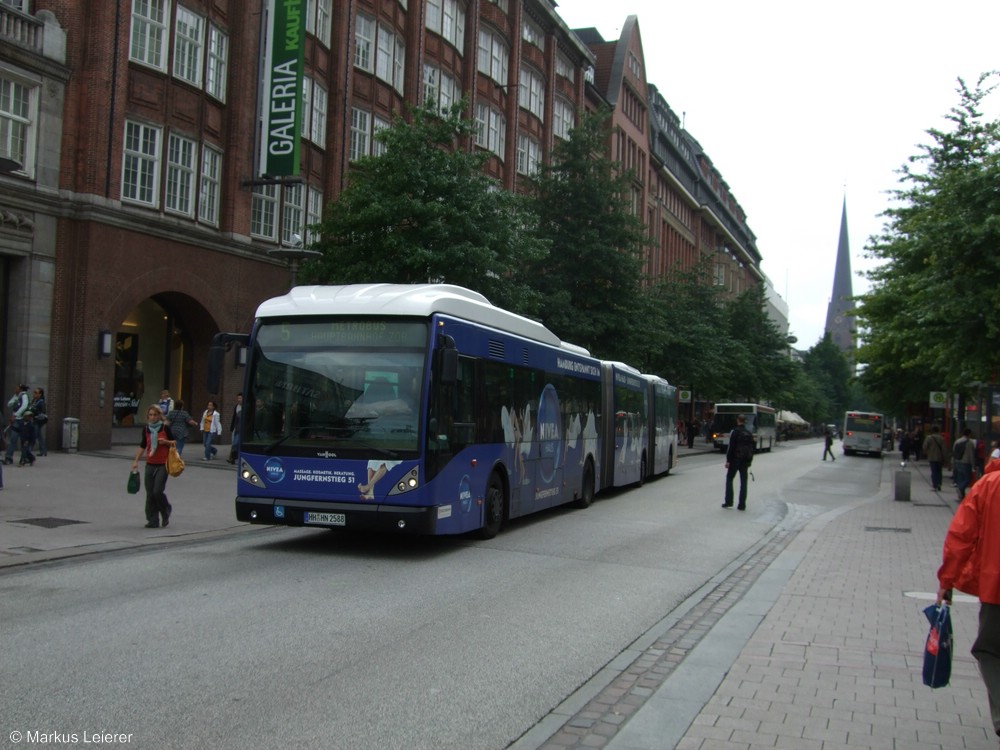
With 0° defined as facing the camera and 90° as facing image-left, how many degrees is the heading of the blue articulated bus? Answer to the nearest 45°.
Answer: approximately 45°

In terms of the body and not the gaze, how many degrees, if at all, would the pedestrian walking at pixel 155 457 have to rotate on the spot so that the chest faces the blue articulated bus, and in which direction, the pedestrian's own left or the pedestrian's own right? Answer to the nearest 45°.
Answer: approximately 135° to the pedestrian's own left

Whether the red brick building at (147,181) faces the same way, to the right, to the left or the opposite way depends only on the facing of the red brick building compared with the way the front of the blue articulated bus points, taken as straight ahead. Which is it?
to the left

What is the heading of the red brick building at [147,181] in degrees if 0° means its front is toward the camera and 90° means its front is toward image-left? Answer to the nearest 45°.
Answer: approximately 315°

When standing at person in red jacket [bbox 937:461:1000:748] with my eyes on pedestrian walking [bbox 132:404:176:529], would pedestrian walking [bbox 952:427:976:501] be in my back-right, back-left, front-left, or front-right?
front-right

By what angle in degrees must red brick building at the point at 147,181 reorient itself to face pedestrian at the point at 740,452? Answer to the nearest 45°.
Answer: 0° — it already faces them

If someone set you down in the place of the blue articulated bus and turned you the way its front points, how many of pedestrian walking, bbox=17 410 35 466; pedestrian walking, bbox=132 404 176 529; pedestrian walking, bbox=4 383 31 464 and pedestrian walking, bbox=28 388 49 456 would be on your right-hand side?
4

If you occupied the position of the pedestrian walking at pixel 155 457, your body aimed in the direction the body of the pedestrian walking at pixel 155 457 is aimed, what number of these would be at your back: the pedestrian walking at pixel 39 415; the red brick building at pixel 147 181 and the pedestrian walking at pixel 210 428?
3

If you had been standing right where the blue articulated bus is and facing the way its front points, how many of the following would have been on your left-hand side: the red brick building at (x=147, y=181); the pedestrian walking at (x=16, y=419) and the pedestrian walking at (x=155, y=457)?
0

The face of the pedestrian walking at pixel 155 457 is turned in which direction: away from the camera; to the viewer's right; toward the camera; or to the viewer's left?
toward the camera

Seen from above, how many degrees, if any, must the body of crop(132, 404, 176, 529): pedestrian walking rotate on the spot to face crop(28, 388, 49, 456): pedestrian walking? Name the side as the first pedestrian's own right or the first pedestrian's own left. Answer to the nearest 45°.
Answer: approximately 180°

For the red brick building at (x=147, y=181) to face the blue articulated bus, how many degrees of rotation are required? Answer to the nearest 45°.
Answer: approximately 45° to its right

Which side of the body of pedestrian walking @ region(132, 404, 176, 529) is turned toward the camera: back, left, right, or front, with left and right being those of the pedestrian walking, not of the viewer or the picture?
front

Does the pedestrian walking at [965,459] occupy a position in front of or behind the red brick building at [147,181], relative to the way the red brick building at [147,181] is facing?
in front

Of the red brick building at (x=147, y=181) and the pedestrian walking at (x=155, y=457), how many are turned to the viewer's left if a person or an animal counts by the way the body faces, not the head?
0
